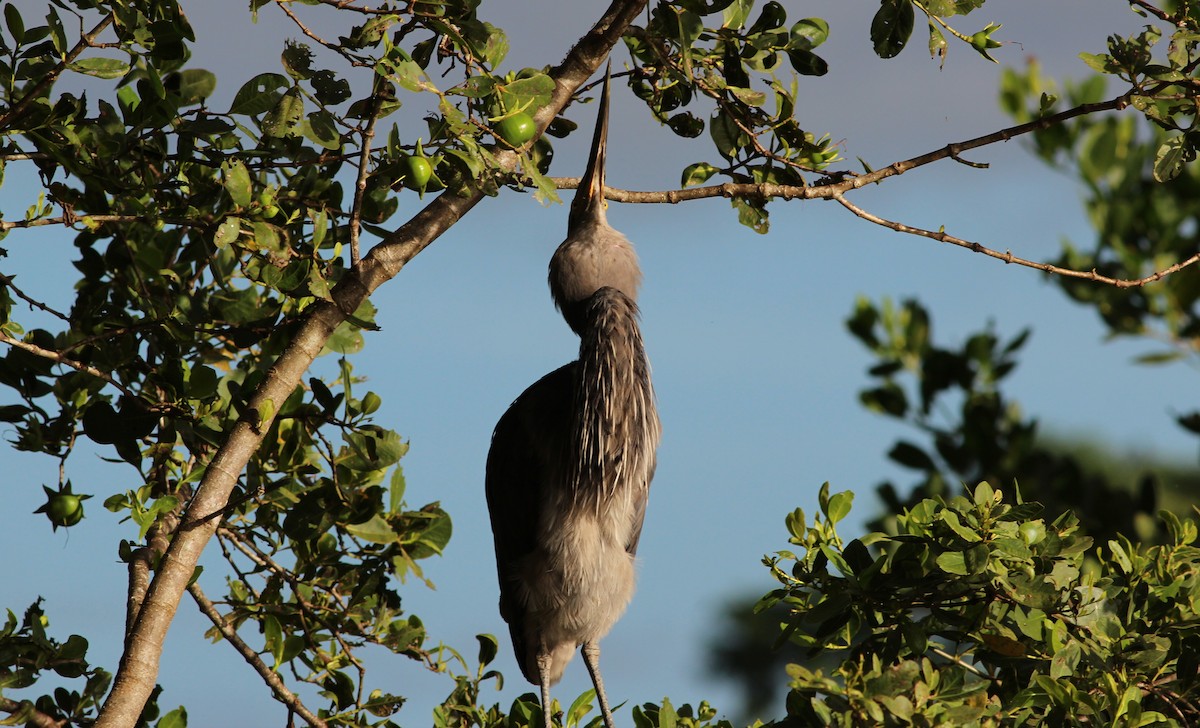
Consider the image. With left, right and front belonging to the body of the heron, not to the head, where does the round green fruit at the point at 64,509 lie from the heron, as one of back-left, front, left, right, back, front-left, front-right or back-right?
right

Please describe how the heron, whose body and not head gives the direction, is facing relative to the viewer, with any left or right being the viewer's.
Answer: facing the viewer and to the right of the viewer

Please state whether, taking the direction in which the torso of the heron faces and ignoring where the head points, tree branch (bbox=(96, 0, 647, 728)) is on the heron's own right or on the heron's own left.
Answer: on the heron's own right

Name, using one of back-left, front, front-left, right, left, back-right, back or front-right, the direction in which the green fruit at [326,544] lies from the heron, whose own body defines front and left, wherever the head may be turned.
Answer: right
